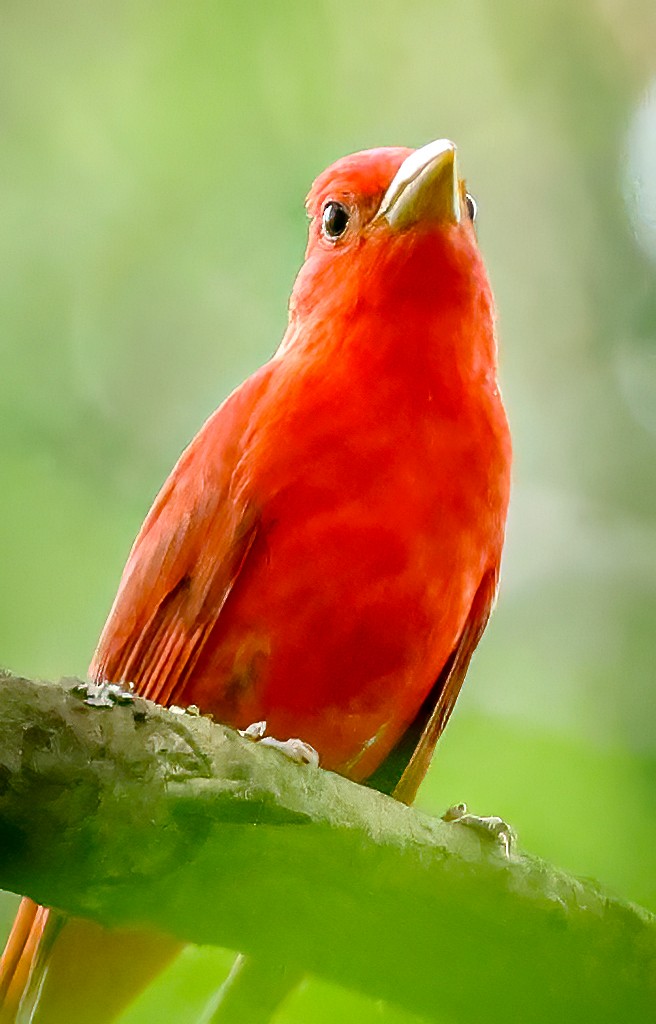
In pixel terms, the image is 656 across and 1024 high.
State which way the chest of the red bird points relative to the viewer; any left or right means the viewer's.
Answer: facing the viewer and to the right of the viewer
